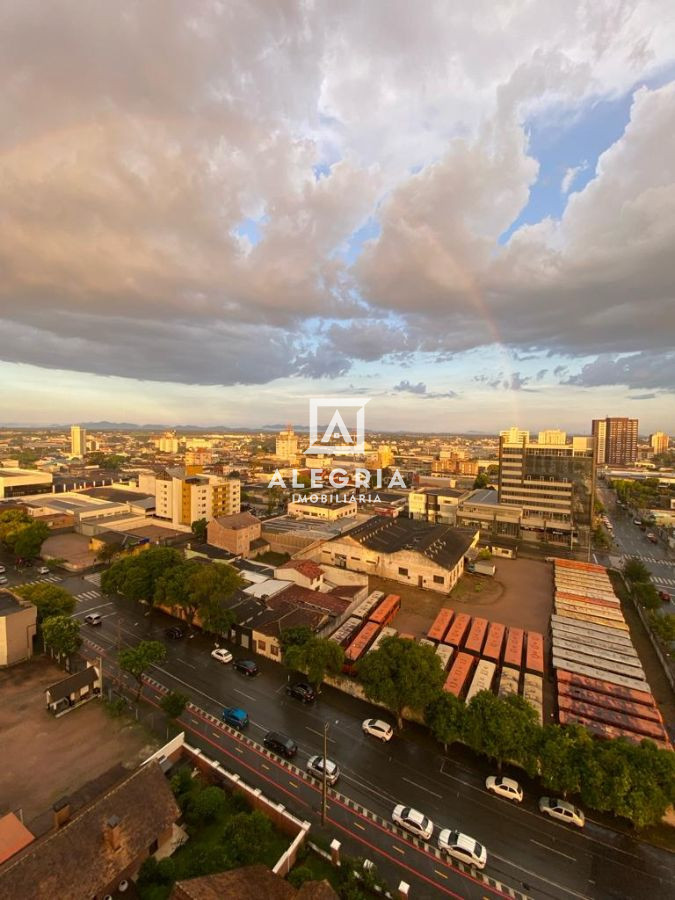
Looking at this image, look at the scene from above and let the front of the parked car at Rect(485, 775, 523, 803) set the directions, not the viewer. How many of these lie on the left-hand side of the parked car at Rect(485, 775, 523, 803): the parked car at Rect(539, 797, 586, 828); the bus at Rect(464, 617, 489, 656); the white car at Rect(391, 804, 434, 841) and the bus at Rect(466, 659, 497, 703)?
1

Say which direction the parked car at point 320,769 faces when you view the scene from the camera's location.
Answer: facing away from the viewer and to the left of the viewer

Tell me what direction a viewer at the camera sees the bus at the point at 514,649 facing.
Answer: facing the viewer

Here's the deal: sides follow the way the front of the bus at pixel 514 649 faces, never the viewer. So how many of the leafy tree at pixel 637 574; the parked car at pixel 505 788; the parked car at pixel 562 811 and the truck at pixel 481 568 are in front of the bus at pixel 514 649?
2

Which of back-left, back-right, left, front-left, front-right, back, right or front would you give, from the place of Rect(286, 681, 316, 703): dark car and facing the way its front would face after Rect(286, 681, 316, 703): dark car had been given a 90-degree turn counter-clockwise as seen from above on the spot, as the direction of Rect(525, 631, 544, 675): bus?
back-left

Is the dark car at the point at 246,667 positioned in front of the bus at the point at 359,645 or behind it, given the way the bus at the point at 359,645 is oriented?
in front

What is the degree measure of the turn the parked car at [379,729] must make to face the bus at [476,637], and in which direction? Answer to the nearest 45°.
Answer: approximately 90° to its right

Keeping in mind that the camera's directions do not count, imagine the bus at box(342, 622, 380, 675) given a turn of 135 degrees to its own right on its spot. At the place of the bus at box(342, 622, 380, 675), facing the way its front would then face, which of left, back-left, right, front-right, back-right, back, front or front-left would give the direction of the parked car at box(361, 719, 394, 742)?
back

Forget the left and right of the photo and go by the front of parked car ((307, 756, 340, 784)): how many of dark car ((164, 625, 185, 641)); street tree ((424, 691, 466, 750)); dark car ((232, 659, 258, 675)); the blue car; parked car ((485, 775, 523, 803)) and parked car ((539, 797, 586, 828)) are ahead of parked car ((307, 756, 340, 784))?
3

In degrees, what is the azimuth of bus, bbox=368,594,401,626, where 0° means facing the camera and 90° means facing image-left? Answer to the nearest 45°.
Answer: approximately 45°

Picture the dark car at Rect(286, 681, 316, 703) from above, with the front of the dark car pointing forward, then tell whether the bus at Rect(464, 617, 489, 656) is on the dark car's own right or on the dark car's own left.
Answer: on the dark car's own right

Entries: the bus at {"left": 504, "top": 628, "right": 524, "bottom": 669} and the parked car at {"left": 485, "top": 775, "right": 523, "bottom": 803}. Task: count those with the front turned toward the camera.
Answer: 1

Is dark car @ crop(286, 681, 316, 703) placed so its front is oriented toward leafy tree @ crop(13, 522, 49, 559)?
yes

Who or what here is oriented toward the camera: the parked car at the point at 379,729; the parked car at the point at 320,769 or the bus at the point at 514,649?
the bus

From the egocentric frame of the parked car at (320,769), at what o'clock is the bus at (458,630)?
The bus is roughly at 3 o'clock from the parked car.

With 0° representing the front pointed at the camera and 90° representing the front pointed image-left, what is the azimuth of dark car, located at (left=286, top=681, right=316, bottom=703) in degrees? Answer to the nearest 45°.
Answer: approximately 135°

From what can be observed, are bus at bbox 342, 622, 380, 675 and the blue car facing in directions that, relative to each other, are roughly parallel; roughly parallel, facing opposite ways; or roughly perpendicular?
roughly perpendicular
